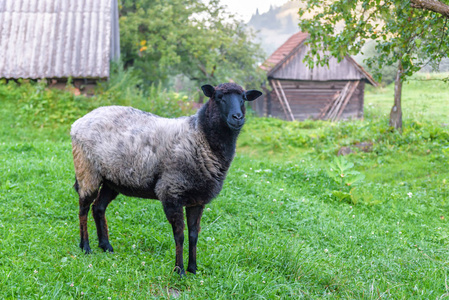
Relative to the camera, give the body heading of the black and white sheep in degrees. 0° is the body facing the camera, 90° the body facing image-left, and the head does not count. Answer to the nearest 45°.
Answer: approximately 315°

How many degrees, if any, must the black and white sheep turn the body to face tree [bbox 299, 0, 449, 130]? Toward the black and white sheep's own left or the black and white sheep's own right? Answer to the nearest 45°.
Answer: approximately 90° to the black and white sheep's own left

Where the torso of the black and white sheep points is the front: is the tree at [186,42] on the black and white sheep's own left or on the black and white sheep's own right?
on the black and white sheep's own left
